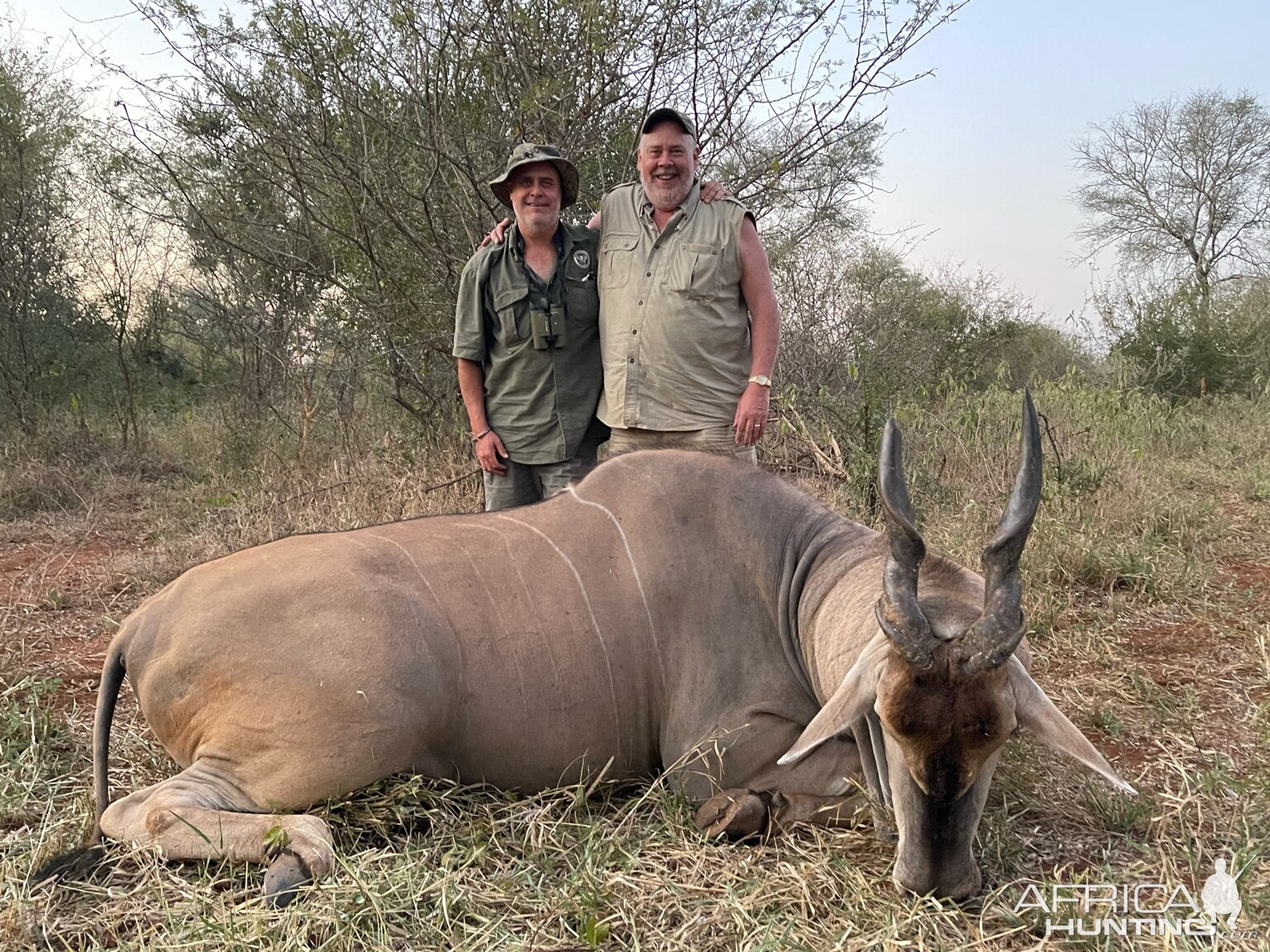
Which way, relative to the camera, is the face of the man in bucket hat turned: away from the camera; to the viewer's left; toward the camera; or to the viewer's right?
toward the camera

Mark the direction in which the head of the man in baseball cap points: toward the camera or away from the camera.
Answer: toward the camera

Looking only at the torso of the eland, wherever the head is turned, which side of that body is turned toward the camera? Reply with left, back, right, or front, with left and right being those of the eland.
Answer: right

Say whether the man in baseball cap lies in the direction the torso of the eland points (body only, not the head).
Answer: no

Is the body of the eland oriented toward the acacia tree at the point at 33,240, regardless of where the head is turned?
no

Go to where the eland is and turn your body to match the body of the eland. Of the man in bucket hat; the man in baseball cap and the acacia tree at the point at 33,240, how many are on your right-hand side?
0

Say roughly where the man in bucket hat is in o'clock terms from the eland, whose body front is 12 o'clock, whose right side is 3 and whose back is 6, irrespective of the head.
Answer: The man in bucket hat is roughly at 9 o'clock from the eland.
